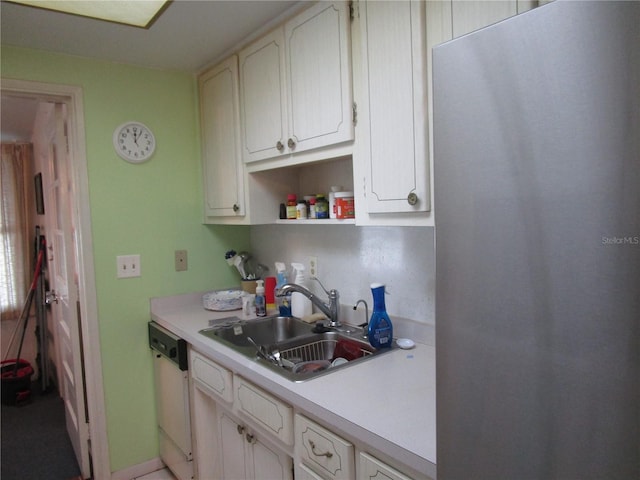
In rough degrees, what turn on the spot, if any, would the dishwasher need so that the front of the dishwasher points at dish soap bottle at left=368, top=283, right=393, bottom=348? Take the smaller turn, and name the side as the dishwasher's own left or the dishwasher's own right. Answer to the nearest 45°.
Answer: approximately 90° to the dishwasher's own left

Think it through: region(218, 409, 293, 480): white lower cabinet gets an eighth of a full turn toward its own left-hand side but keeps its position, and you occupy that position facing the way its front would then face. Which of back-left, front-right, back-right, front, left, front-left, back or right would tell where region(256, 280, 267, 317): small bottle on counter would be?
back

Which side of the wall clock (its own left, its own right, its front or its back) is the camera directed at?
front

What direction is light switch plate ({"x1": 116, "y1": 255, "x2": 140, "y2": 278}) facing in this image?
toward the camera

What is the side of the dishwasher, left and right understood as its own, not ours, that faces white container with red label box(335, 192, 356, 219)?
left

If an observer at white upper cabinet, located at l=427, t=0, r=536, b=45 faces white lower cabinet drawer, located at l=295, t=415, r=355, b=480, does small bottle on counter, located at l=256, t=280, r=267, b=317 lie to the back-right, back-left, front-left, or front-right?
front-right

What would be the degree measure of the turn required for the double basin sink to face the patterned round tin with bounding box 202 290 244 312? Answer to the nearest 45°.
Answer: approximately 90° to its right

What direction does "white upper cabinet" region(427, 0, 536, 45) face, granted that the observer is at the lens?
facing the viewer and to the left of the viewer

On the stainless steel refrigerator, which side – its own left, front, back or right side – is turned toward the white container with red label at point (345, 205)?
right

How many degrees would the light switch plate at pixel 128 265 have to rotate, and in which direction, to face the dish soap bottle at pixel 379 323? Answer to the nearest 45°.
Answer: approximately 45° to its left

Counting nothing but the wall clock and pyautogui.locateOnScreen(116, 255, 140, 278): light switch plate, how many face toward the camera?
2

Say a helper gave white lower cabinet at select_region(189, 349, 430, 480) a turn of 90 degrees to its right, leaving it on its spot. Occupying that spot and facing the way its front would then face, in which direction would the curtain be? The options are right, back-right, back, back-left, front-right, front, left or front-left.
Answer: front

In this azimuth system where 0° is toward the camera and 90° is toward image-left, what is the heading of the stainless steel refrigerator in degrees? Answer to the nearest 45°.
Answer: approximately 45°
